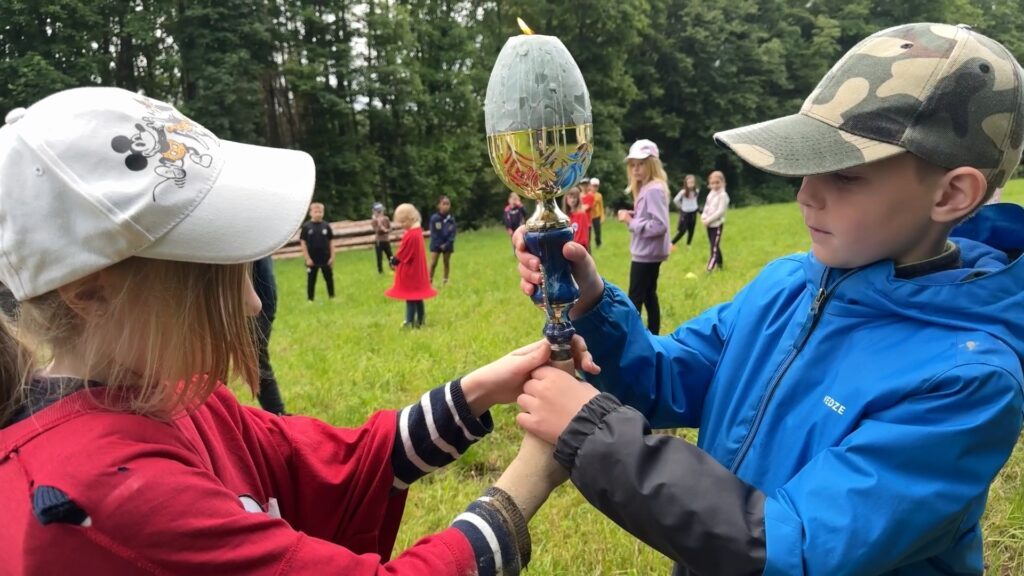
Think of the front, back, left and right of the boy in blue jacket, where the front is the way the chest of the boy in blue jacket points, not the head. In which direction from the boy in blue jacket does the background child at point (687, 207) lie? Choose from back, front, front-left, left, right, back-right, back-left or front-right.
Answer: back-right

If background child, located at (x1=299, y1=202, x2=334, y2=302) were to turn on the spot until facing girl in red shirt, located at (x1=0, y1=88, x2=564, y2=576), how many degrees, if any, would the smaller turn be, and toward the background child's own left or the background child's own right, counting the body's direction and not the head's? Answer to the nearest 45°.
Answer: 0° — they already face them

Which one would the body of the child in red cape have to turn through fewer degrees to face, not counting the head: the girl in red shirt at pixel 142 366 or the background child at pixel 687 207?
the girl in red shirt

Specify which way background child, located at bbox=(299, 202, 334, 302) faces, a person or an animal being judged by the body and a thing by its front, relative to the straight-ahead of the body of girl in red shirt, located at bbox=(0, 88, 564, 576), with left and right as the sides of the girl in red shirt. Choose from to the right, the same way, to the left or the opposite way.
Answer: to the right

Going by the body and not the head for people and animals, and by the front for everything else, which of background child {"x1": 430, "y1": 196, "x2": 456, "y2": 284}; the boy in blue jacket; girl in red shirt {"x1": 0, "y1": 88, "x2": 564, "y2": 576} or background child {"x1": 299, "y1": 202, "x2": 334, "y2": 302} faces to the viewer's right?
the girl in red shirt

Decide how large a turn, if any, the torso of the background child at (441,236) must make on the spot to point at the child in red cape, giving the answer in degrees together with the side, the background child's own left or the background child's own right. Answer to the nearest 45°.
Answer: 0° — they already face them

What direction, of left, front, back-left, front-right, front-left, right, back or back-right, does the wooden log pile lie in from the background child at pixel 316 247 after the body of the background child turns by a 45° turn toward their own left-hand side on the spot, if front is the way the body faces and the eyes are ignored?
back-left

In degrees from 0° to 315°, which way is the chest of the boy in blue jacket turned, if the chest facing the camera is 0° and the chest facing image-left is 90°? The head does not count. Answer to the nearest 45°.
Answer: approximately 45°

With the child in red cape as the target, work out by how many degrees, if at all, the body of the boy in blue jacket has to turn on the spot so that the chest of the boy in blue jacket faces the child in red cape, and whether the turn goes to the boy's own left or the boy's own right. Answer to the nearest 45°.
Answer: approximately 90° to the boy's own right

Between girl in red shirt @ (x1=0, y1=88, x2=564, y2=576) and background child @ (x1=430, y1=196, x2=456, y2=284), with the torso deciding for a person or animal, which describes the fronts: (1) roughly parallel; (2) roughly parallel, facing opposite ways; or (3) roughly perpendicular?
roughly perpendicular
